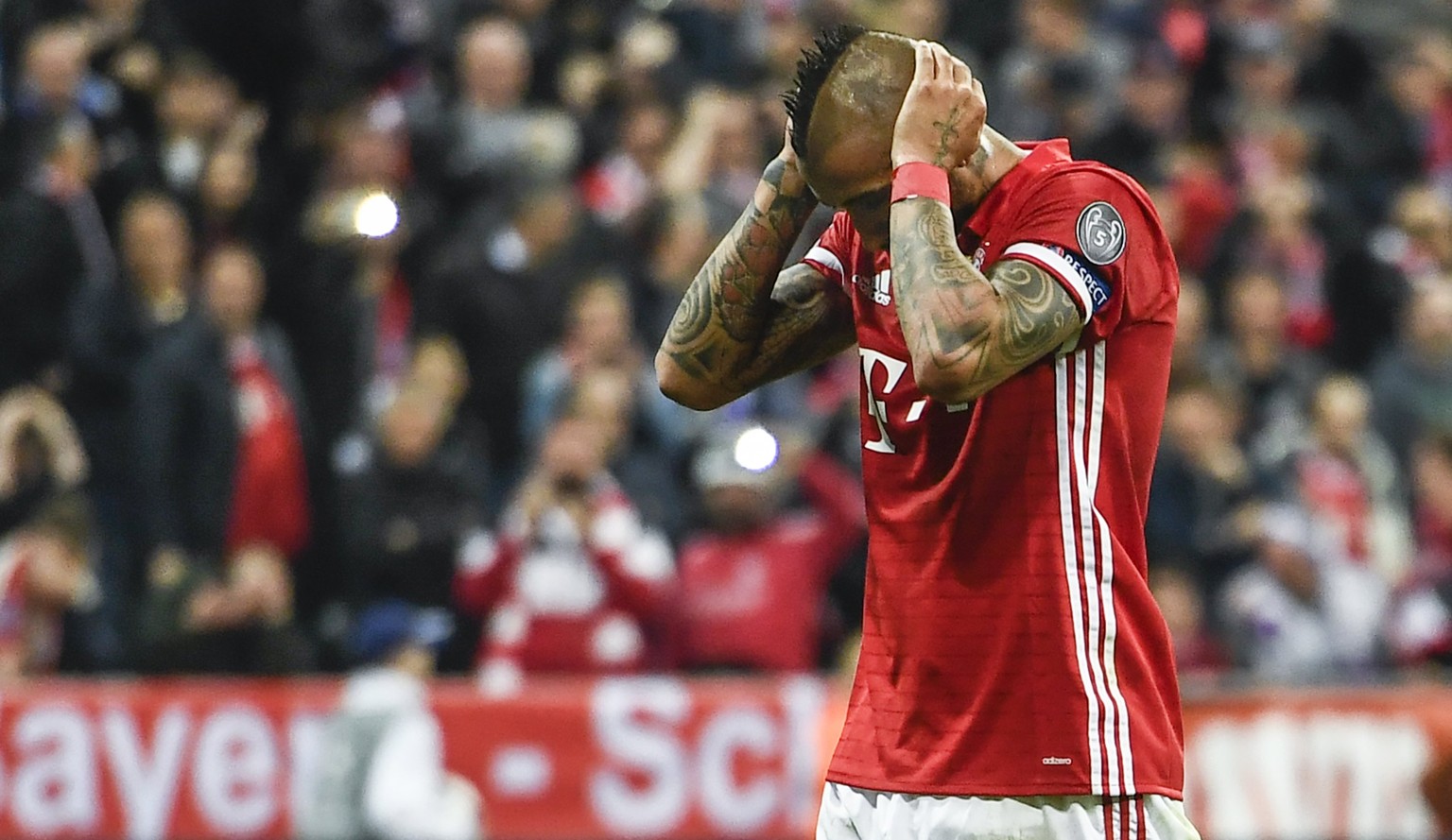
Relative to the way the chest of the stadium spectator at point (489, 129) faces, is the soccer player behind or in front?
in front

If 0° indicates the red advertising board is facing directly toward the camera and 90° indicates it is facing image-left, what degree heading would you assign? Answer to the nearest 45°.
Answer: approximately 0°

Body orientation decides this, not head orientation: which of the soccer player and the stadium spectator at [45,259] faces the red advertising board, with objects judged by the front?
the stadium spectator

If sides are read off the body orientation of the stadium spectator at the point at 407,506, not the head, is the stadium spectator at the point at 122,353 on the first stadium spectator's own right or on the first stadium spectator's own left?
on the first stadium spectator's own right

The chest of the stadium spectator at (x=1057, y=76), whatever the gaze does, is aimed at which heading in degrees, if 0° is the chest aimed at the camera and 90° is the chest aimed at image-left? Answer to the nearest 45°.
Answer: approximately 0°

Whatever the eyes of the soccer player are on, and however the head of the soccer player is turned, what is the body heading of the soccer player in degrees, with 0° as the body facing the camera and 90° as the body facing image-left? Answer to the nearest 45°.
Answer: approximately 45°

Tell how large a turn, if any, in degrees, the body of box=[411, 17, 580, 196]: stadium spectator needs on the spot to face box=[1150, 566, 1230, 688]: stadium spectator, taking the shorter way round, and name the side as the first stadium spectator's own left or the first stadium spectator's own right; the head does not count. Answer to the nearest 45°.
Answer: approximately 90° to the first stadium spectator's own left

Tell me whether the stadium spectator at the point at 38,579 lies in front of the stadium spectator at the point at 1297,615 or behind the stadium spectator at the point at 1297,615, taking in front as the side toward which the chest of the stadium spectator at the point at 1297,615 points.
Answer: in front

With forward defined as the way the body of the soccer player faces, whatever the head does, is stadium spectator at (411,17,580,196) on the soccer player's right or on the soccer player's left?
on the soccer player's right
